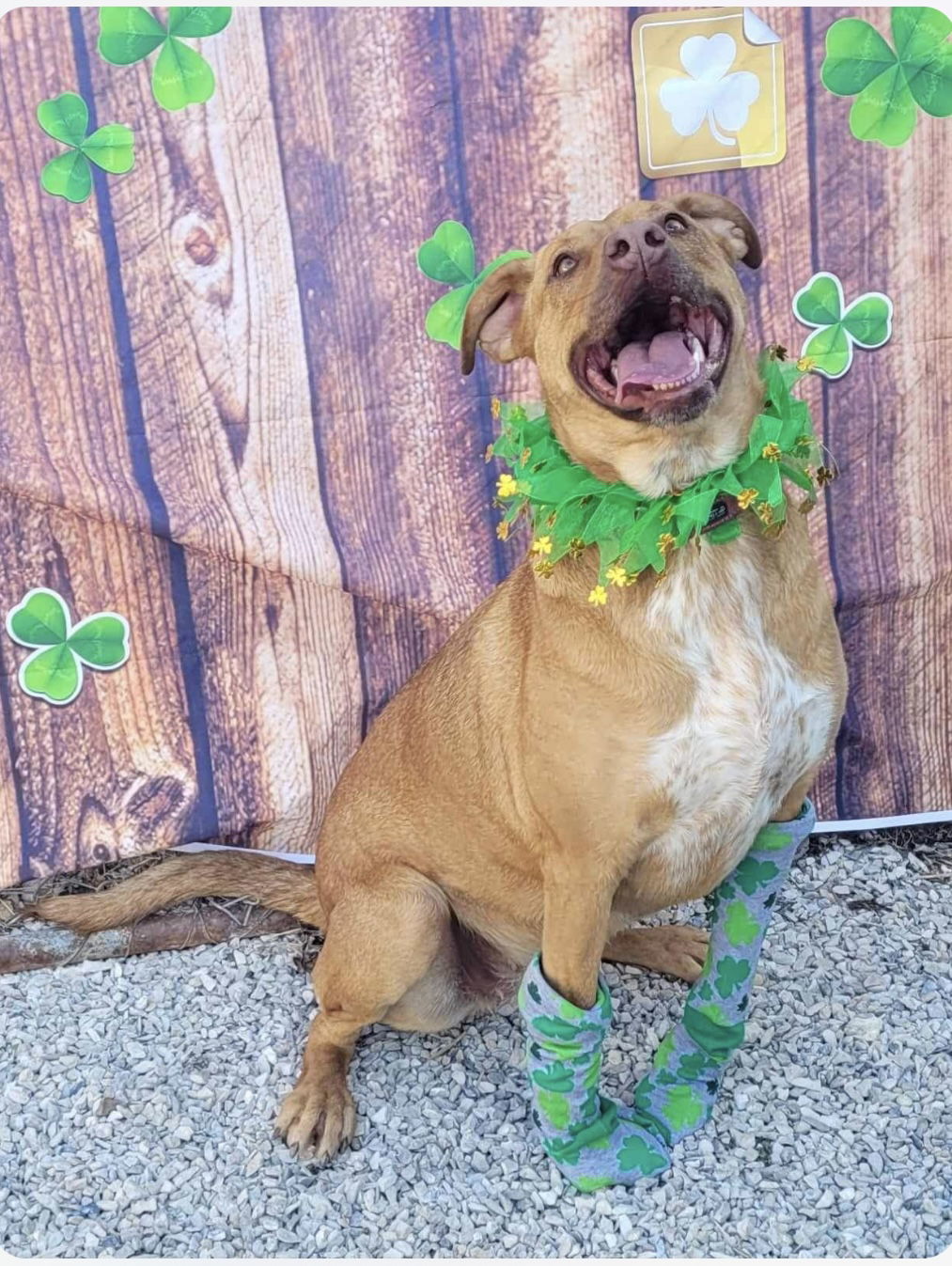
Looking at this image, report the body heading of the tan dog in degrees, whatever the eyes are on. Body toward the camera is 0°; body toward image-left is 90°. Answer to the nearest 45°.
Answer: approximately 315°
